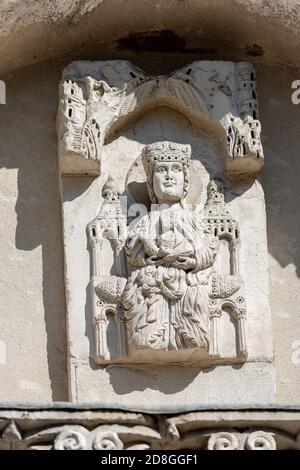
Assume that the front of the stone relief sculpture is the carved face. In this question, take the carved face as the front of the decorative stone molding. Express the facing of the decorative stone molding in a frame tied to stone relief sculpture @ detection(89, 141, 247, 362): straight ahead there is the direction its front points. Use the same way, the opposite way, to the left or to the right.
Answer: the same way

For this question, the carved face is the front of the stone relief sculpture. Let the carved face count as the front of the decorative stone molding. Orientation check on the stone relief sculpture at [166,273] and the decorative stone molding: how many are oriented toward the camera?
2

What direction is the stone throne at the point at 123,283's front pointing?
toward the camera

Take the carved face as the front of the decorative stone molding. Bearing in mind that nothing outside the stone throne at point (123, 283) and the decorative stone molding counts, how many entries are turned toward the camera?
2

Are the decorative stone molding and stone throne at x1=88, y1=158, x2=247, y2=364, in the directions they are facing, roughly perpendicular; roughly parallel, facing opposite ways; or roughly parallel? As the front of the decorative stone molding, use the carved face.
roughly parallel

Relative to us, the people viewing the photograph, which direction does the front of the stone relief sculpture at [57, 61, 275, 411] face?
facing the viewer

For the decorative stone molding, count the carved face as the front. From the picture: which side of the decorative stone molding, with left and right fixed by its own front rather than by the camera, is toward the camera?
front
